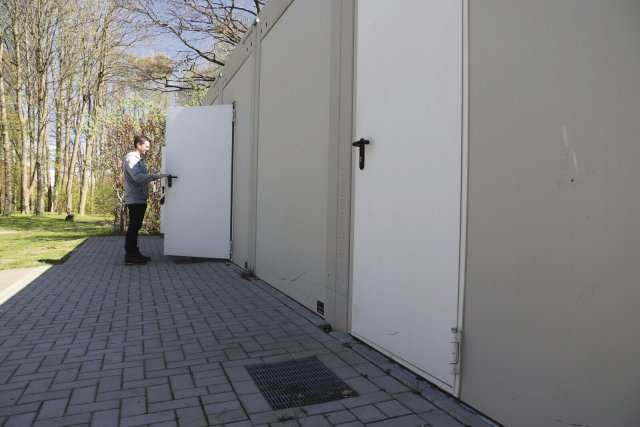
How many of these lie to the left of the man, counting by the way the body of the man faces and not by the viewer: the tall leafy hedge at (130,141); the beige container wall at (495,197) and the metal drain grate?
1

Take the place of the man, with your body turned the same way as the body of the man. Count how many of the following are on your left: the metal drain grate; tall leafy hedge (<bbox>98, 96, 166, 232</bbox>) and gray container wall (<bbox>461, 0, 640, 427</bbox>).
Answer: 1

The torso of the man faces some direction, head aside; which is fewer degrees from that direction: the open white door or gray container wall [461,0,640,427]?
the open white door

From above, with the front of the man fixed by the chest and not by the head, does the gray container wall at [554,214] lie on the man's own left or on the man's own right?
on the man's own right

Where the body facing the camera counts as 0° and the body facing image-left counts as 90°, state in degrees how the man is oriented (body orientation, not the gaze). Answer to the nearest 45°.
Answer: approximately 270°

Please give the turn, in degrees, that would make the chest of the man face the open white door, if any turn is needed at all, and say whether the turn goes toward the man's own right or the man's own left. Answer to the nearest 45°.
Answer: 0° — they already face it

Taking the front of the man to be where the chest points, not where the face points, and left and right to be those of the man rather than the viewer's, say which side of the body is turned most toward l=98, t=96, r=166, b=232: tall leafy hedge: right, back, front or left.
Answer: left

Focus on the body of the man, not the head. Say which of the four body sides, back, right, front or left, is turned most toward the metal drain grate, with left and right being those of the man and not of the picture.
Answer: right

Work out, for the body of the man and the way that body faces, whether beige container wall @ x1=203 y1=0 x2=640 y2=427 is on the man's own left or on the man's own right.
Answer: on the man's own right
